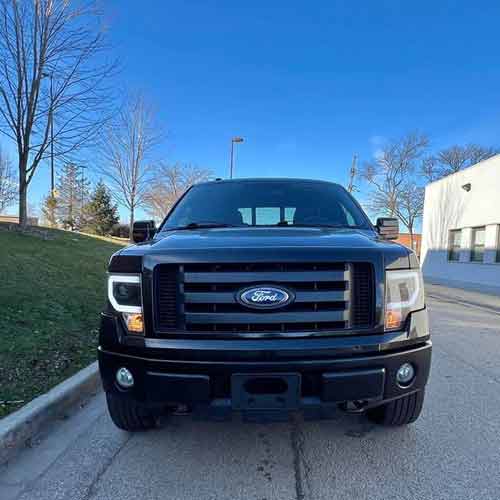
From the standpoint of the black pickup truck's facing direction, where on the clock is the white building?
The white building is roughly at 7 o'clock from the black pickup truck.

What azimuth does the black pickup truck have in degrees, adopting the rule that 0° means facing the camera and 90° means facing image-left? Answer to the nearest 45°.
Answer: approximately 0°

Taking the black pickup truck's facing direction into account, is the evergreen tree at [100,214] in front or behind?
behind

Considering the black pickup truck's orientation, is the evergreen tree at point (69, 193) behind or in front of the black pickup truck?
behind
